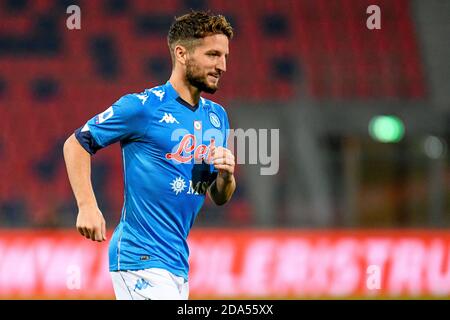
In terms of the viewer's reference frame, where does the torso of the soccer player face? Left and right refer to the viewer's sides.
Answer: facing the viewer and to the right of the viewer

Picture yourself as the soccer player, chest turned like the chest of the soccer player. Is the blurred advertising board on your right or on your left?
on your left
